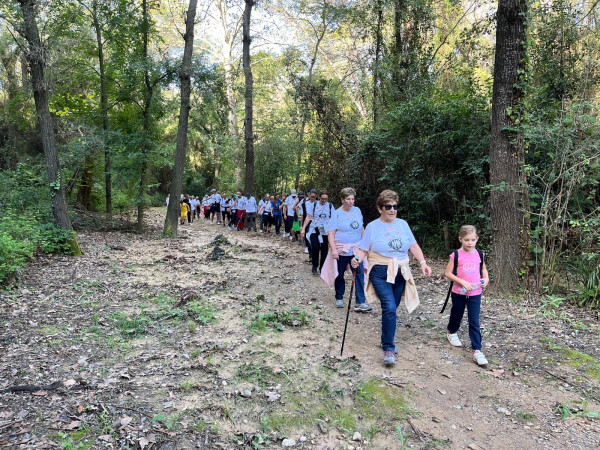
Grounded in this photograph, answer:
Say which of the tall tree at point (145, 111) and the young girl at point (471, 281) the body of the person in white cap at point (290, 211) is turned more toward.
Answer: the young girl

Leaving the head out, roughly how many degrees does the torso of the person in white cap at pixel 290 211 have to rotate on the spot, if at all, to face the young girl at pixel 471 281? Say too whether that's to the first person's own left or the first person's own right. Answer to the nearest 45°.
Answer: approximately 45° to the first person's own right

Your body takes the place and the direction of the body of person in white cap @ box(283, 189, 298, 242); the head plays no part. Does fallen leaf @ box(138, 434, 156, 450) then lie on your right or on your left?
on your right

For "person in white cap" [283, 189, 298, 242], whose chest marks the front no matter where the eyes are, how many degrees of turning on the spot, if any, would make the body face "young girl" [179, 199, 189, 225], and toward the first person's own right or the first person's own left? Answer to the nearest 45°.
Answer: approximately 180°

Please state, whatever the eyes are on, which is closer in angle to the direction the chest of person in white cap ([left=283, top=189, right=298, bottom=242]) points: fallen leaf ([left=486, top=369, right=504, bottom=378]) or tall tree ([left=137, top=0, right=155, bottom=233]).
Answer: the fallen leaf

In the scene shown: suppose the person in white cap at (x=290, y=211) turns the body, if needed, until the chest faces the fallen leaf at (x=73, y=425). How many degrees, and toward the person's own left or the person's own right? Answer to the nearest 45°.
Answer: approximately 45° to the person's own right

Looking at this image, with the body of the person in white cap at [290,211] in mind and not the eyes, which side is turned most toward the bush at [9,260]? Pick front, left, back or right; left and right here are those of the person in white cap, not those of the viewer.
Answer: right

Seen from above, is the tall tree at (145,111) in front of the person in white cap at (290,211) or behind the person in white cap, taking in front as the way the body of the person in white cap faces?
behind

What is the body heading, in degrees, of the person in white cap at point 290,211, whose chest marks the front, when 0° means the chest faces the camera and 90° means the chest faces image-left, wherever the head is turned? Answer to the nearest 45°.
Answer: approximately 315°

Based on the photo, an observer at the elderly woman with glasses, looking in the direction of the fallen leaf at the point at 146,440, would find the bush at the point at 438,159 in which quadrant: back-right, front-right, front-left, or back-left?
back-right

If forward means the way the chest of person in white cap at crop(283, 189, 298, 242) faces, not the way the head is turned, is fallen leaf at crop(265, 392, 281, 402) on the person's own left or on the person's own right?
on the person's own right

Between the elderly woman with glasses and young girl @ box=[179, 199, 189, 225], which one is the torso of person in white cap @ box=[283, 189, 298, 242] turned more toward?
the elderly woman with glasses
